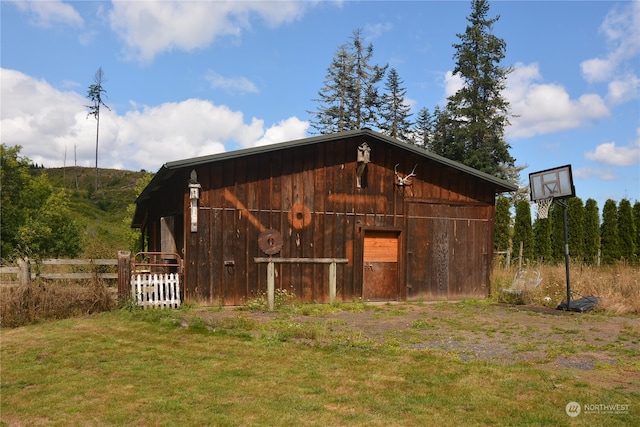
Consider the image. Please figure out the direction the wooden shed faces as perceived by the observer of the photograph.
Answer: facing the viewer

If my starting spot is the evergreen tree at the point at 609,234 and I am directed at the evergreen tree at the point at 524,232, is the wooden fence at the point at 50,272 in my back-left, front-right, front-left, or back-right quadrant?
front-left

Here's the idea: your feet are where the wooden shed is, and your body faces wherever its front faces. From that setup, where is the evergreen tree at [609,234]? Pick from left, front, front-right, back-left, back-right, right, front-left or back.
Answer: back-left

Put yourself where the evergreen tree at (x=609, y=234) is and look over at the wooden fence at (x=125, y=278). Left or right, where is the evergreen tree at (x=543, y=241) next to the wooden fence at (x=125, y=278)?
right

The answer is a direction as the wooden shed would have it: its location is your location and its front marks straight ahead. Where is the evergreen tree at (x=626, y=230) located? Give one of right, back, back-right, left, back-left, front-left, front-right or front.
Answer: back-left

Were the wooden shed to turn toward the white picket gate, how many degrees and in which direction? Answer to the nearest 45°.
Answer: approximately 45° to its right

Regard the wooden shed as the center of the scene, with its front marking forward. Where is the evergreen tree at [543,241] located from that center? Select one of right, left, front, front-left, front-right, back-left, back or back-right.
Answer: back-left

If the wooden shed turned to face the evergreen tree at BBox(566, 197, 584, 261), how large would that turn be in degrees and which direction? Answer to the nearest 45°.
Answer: approximately 135° to its left

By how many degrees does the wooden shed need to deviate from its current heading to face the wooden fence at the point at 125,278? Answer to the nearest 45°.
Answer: approximately 45° to its right

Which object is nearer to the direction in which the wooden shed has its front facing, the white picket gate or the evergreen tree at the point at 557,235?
the white picket gate
